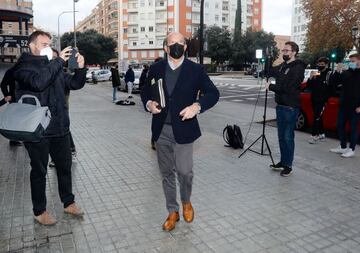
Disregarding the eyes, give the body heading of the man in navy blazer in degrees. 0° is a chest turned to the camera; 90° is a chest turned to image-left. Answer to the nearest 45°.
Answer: approximately 0°

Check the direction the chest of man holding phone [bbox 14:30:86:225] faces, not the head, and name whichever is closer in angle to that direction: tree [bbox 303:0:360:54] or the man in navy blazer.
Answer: the man in navy blazer

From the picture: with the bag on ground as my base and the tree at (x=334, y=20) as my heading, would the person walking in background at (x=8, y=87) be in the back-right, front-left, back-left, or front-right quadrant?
back-left

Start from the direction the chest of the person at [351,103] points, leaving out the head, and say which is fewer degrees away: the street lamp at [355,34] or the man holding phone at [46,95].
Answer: the man holding phone

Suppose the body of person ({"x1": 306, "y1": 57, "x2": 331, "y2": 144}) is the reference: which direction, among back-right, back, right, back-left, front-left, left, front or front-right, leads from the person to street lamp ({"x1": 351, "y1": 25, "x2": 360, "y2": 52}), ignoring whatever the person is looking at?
back-right

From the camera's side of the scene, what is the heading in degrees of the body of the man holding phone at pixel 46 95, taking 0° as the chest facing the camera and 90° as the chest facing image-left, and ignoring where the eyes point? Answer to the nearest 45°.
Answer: approximately 315°

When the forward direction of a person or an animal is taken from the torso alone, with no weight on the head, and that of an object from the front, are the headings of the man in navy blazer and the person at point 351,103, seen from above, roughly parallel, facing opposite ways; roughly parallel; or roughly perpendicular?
roughly perpendicular
